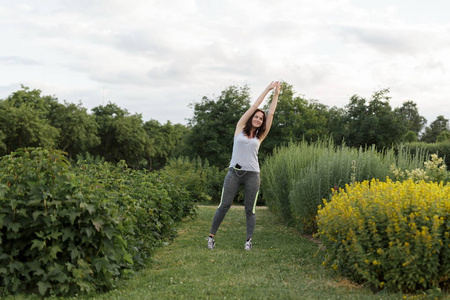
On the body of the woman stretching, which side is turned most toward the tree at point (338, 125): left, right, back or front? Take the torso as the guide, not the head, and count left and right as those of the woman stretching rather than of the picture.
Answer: back

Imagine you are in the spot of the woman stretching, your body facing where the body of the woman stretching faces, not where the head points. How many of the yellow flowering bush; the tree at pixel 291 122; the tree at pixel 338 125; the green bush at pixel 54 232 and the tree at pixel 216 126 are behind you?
3

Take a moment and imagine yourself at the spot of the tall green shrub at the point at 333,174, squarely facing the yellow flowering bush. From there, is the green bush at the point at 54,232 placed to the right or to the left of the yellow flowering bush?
right

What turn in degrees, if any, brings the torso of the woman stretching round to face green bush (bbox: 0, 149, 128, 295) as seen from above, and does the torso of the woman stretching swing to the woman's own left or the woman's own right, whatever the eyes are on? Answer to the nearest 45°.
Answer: approximately 45° to the woman's own right

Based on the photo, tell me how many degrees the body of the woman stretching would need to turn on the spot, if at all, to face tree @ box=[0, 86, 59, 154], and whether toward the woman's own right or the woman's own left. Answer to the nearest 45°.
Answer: approximately 135° to the woman's own right

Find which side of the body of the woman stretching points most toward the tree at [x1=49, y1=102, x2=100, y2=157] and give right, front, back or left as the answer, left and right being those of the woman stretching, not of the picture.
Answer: back

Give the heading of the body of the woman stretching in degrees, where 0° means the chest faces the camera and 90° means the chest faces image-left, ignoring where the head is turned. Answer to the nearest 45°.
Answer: approximately 0°

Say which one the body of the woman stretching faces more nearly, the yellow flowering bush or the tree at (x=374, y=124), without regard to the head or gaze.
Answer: the yellow flowering bush

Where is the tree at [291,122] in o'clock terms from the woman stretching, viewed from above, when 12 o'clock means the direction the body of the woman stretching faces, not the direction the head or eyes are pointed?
The tree is roughly at 6 o'clock from the woman stretching.

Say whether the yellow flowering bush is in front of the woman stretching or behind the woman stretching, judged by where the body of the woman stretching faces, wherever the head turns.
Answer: in front

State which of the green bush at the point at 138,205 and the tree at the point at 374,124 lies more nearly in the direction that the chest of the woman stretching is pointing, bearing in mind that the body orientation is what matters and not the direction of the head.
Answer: the green bush

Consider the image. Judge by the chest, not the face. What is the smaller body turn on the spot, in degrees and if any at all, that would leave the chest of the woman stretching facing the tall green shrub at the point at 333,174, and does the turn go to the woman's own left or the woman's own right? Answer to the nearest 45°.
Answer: approximately 135° to the woman's own left

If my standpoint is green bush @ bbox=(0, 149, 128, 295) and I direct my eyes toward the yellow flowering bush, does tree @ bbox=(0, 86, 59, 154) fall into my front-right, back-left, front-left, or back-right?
back-left

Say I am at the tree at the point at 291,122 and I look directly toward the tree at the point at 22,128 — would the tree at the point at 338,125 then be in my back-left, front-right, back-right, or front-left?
back-right
